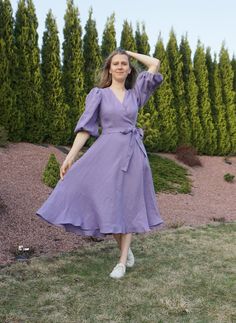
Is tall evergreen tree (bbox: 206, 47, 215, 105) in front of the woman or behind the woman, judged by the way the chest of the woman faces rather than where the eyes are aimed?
behind

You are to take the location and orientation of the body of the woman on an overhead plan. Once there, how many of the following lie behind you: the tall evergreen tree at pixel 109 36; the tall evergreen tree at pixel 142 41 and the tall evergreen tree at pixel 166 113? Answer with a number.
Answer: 3

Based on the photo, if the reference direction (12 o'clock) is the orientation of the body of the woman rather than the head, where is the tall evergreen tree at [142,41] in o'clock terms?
The tall evergreen tree is roughly at 6 o'clock from the woman.

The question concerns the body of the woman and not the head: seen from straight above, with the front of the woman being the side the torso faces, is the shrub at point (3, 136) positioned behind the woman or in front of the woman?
behind

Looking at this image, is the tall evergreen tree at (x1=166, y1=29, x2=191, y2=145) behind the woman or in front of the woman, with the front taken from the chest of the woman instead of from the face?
behind

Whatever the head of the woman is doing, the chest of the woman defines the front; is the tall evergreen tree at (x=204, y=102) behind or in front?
behind

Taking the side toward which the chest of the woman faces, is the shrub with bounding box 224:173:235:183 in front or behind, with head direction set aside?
behind

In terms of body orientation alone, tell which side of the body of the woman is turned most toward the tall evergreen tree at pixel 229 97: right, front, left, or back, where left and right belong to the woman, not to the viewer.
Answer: back

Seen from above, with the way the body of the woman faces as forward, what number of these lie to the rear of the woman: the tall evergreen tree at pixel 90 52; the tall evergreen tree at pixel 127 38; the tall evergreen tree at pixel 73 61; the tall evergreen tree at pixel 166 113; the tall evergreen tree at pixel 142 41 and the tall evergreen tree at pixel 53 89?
6

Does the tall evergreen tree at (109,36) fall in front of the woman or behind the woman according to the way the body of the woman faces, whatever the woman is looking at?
behind

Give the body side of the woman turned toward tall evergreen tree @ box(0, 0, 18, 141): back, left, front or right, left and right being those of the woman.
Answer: back

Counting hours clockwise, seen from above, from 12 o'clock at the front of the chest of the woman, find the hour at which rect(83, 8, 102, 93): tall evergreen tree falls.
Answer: The tall evergreen tree is roughly at 6 o'clock from the woman.

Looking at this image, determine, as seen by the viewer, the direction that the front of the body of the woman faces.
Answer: toward the camera
